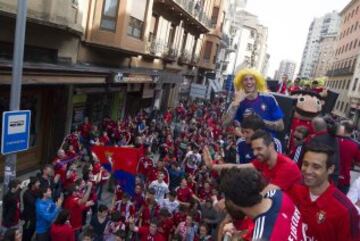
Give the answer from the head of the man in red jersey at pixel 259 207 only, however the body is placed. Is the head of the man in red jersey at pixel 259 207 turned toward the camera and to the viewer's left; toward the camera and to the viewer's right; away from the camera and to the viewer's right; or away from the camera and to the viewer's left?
away from the camera and to the viewer's left

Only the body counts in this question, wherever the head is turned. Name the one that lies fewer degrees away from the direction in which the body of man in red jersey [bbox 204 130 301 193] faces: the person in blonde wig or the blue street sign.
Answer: the blue street sign

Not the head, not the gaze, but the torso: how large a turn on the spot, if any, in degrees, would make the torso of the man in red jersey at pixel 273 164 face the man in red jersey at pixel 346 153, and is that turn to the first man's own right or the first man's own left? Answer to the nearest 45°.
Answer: approximately 180°

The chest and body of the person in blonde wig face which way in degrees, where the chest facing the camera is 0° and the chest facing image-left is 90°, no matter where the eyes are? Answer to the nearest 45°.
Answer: approximately 0°

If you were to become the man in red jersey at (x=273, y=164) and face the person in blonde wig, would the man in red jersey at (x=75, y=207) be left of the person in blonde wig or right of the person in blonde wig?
left

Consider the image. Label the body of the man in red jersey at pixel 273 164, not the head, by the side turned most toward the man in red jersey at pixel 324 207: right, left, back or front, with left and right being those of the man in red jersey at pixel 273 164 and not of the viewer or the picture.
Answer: left

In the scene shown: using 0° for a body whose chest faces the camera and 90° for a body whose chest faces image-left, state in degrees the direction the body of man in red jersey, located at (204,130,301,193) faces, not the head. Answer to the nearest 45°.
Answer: approximately 45°

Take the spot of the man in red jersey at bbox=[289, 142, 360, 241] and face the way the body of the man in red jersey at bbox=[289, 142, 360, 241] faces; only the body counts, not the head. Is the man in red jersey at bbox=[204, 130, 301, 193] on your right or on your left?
on your right
